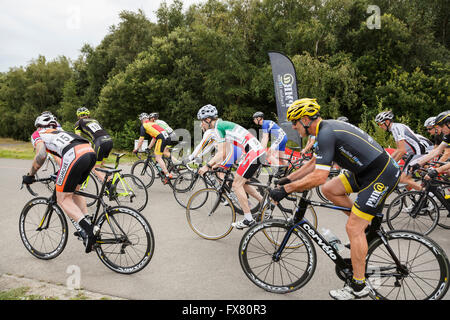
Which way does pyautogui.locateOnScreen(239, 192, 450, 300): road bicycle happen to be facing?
to the viewer's left

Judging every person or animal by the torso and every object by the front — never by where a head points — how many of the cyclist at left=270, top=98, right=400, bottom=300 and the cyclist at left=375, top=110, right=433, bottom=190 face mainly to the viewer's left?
2

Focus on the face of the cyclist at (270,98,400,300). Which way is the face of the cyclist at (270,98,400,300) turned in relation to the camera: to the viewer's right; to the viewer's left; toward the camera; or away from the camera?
to the viewer's left

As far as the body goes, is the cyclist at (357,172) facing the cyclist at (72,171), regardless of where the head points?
yes

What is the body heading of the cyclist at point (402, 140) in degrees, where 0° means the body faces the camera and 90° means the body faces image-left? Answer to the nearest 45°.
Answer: approximately 90°

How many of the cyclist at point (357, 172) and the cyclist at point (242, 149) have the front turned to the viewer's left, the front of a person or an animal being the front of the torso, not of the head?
2

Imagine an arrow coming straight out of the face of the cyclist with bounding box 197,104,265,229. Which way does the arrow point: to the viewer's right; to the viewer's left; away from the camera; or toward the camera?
to the viewer's left

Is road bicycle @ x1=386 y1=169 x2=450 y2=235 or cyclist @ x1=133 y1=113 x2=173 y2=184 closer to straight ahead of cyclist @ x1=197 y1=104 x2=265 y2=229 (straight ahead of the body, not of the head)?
the cyclist

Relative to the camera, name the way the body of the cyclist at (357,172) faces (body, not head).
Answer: to the viewer's left
